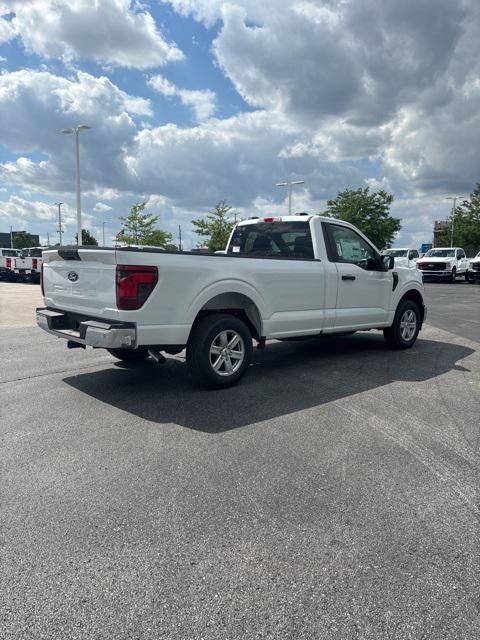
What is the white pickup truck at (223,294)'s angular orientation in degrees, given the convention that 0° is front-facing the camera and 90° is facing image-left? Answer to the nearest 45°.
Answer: approximately 225°

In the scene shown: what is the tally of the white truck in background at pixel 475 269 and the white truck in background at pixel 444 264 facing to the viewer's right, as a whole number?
0

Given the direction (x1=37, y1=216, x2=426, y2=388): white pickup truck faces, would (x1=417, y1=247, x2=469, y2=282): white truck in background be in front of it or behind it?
in front

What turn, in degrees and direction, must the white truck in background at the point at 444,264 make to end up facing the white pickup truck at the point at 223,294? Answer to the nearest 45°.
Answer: approximately 45° to its left

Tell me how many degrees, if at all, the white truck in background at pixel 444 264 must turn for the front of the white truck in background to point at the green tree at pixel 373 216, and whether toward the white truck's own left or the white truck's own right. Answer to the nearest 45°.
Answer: approximately 135° to the white truck's own right

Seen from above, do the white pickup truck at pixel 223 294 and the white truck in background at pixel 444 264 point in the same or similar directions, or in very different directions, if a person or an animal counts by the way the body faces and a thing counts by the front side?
very different directions

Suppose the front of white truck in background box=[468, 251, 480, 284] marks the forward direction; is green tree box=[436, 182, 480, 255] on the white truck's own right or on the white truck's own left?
on the white truck's own right

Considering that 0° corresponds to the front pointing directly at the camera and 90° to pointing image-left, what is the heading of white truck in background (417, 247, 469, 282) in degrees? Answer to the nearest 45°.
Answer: approximately 45°

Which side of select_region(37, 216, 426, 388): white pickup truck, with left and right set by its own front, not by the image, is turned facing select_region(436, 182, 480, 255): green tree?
front

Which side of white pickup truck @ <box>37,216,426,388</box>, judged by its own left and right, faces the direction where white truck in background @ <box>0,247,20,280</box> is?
left

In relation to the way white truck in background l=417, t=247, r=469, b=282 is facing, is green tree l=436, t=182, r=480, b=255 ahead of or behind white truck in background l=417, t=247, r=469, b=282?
behind

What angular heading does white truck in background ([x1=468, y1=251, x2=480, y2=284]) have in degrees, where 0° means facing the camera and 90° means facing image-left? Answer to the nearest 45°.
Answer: approximately 45°

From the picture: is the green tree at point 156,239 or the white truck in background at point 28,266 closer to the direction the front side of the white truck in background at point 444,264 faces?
the white truck in background

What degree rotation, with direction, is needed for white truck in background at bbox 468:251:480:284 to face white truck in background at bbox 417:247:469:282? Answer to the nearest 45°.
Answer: approximately 90° to its right
